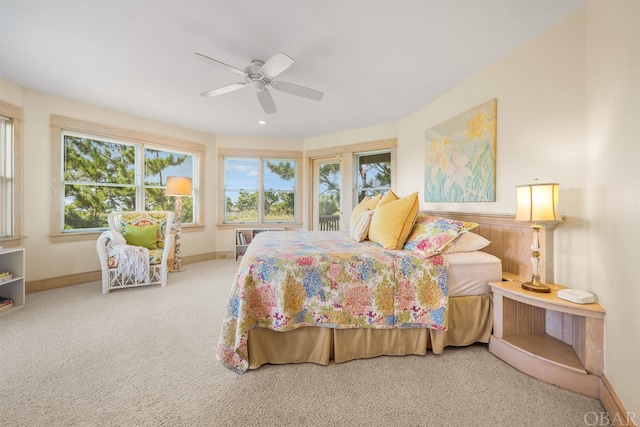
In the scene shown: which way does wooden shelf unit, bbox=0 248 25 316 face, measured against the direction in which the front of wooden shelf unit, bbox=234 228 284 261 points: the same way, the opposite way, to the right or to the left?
to the left

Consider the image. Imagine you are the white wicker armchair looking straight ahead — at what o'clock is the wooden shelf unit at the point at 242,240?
The wooden shelf unit is roughly at 8 o'clock from the white wicker armchair.

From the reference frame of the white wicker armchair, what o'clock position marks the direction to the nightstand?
The nightstand is roughly at 11 o'clock from the white wicker armchair.

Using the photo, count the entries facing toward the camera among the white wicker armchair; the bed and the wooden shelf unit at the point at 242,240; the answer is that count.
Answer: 2

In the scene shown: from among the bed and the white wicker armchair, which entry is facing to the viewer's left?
the bed

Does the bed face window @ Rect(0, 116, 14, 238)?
yes

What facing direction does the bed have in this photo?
to the viewer's left

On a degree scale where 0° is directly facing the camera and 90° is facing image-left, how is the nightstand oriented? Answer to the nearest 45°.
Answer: approximately 45°

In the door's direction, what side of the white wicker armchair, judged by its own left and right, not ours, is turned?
left

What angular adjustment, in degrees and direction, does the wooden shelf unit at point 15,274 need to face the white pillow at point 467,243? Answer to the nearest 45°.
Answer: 0° — it already faces it

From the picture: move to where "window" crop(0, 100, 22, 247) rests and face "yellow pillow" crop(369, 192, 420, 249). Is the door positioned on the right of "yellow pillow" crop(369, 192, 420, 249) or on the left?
left

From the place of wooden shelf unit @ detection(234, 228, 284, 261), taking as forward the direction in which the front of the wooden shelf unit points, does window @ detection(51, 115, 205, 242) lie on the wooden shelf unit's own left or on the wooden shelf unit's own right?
on the wooden shelf unit's own right
